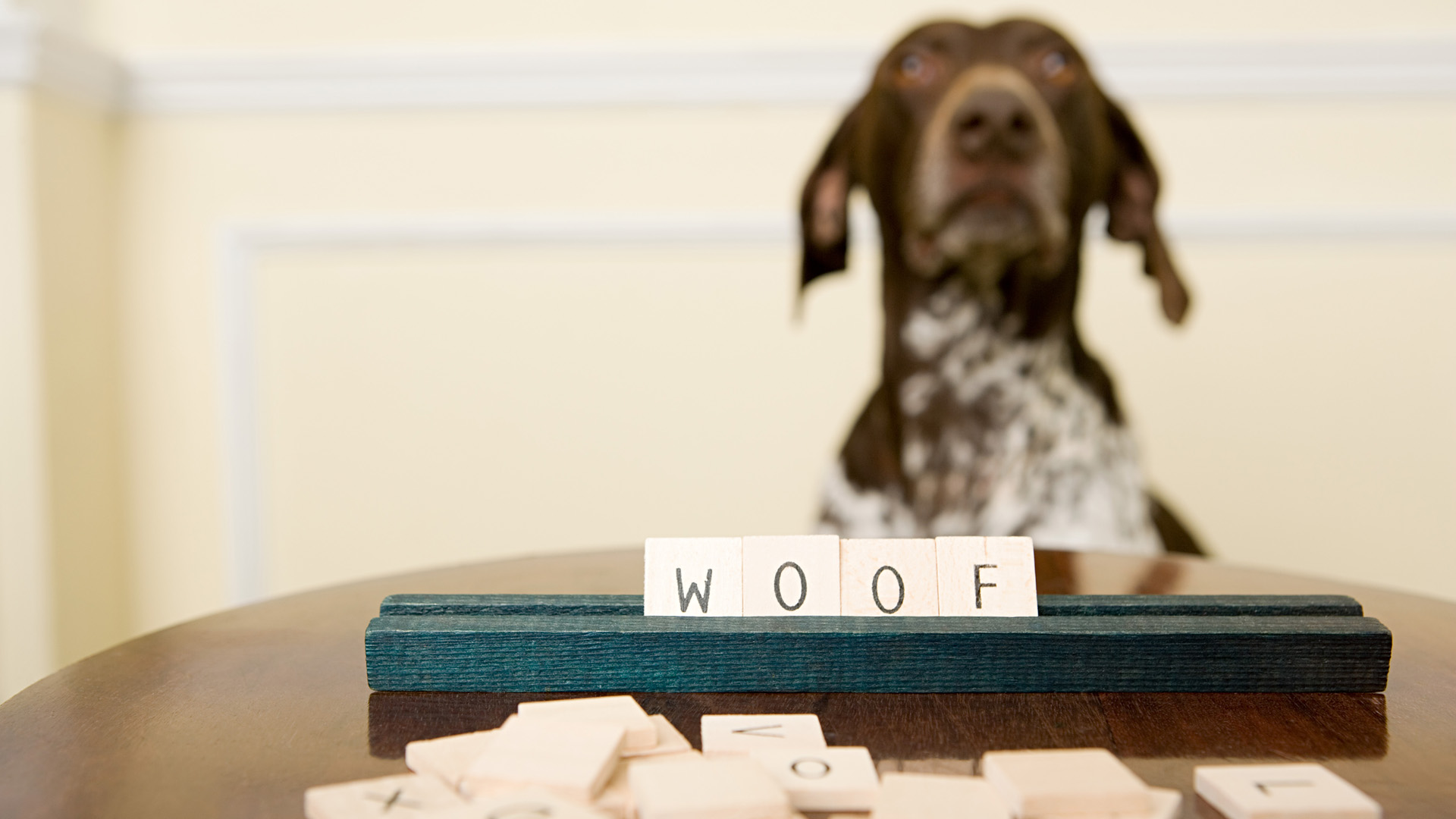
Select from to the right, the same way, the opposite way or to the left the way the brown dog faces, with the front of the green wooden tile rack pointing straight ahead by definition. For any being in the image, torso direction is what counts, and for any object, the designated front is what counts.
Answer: the same way

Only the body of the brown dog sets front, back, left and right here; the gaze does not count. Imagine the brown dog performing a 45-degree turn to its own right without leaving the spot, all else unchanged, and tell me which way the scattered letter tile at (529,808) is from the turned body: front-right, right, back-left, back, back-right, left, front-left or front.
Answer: front-left

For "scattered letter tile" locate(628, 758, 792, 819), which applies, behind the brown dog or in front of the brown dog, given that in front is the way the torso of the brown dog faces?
in front

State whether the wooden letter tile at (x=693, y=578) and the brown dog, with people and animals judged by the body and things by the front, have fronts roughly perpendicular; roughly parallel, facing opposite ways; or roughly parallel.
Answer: roughly parallel

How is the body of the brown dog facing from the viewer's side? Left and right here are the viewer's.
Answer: facing the viewer

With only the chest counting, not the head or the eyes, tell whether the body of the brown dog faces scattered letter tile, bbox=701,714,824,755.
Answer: yes

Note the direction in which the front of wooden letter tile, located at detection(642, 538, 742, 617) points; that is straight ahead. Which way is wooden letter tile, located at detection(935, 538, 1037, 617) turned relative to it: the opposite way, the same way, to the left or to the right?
the same way

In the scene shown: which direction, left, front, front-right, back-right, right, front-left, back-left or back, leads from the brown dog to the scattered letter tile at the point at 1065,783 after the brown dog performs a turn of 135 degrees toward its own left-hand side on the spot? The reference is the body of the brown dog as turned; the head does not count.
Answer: back-right

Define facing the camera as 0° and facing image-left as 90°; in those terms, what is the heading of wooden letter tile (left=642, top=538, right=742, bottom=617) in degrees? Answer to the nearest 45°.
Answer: approximately 0°

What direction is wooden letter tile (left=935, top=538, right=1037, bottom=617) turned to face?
toward the camera

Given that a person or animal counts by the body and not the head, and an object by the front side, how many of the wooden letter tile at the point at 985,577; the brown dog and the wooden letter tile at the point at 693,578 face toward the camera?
3

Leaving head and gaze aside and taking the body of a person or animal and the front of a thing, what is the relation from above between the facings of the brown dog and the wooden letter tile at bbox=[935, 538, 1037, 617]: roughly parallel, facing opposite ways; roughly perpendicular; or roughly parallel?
roughly parallel

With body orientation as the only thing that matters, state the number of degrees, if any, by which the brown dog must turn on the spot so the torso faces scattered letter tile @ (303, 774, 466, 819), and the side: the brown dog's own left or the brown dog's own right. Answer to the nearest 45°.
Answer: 0° — it already faces it

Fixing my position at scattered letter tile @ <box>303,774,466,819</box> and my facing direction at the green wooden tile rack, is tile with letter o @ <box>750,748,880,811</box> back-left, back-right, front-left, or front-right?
front-right

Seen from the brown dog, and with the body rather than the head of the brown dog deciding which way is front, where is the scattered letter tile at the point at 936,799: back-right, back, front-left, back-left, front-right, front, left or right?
front

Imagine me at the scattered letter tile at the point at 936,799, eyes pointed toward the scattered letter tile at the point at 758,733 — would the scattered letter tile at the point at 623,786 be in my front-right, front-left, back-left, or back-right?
front-left
